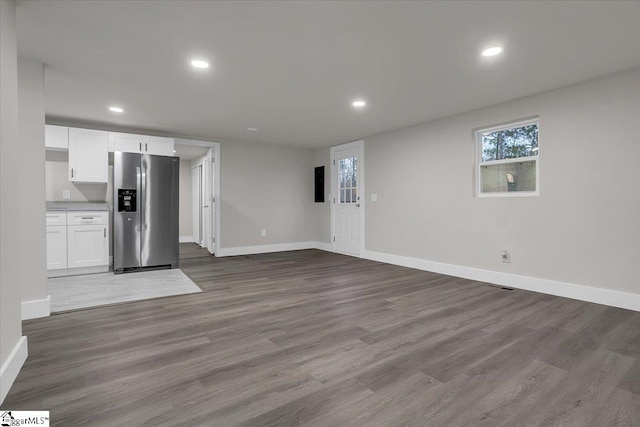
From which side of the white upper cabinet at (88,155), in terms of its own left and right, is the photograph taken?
front

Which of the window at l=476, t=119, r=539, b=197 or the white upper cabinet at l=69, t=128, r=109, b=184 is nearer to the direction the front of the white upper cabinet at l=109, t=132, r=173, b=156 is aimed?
the window

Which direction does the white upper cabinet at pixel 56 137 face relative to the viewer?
toward the camera

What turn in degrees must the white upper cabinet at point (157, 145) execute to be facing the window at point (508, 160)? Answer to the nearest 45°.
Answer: approximately 45° to its left

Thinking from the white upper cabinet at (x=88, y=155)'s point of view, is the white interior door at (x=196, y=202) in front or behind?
behind

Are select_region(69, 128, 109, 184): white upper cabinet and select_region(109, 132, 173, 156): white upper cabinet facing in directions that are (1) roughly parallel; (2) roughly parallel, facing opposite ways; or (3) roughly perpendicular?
roughly parallel

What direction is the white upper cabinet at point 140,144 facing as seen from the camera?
toward the camera

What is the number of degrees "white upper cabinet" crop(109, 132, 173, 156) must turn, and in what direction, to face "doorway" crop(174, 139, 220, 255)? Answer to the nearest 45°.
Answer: approximately 135° to its left

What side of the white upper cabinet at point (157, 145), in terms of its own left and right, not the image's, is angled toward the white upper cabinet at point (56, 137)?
right

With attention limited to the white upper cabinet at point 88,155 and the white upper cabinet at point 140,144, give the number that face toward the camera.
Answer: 2

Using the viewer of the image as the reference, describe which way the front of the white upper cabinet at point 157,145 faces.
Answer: facing the viewer
